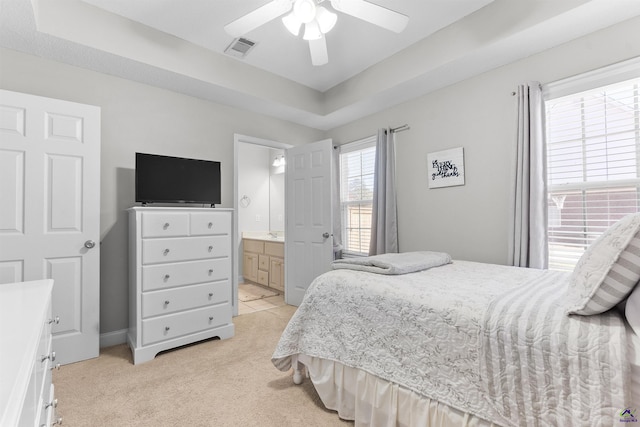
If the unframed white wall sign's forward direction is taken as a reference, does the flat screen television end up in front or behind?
in front

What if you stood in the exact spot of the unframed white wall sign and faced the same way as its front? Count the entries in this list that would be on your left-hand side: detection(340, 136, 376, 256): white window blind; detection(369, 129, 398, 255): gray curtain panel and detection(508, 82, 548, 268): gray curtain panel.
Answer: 1

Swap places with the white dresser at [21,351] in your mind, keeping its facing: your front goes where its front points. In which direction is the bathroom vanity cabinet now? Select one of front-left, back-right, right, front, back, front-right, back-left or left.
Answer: front-left

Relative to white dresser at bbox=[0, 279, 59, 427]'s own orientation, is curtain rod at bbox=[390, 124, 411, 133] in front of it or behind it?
in front

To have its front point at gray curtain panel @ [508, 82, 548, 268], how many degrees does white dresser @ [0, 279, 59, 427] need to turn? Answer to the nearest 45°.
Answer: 0° — it already faces it

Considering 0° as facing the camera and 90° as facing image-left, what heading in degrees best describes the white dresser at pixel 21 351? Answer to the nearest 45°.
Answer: approximately 270°

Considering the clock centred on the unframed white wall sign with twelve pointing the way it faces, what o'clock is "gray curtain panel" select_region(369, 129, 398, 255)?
The gray curtain panel is roughly at 2 o'clock from the unframed white wall sign.

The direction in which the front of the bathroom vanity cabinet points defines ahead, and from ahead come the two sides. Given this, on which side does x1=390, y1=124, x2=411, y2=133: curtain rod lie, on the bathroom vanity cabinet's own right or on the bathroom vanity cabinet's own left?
on the bathroom vanity cabinet's own left

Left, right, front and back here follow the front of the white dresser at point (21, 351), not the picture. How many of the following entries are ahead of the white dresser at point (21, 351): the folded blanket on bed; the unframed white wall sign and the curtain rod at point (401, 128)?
3

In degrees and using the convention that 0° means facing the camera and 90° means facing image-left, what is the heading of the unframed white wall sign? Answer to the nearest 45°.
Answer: approximately 45°

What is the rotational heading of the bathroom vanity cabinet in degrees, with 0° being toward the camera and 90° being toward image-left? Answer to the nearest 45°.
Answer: approximately 45°

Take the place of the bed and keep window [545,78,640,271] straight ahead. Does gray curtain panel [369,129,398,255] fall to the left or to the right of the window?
left

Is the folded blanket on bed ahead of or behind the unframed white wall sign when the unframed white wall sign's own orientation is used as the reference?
ahead

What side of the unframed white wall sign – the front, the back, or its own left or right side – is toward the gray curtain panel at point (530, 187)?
left

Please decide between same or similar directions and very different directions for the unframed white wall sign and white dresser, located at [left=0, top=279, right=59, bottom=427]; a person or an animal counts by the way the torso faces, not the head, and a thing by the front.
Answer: very different directions
